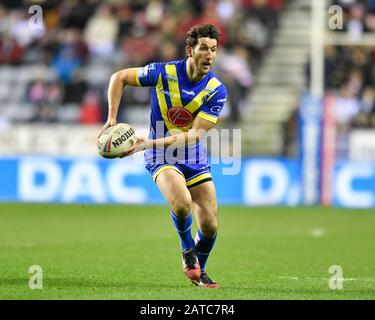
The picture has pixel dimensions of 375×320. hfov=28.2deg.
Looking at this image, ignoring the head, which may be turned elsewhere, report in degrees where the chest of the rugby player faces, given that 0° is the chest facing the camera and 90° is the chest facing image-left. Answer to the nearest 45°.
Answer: approximately 0°

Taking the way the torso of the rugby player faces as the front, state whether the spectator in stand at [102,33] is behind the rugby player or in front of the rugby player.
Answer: behind
